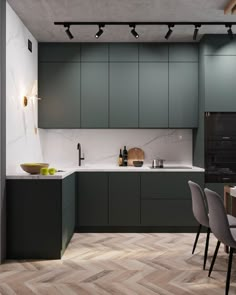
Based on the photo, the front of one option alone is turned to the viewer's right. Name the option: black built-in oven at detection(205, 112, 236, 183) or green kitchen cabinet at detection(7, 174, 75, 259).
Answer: the green kitchen cabinet

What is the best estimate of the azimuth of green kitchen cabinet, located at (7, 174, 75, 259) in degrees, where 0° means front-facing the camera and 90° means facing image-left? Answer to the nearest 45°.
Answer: approximately 270°

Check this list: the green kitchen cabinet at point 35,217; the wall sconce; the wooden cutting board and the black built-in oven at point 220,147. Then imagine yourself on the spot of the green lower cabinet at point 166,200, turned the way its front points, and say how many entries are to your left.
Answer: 1

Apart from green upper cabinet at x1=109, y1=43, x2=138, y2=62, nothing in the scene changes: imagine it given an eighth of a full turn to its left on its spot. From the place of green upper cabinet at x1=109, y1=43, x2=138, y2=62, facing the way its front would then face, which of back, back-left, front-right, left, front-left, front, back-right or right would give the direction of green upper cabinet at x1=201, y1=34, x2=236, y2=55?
front-left

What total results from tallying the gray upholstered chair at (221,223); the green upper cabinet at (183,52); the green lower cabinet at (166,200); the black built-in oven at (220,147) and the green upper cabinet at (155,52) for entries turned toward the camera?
4

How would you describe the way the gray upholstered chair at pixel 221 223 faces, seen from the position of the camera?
facing away from the viewer and to the right of the viewer

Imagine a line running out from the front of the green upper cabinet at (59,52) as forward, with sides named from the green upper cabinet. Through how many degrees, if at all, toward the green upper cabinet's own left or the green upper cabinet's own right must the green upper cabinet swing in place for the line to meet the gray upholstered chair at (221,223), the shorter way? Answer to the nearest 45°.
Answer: approximately 45° to the green upper cabinet's own left
